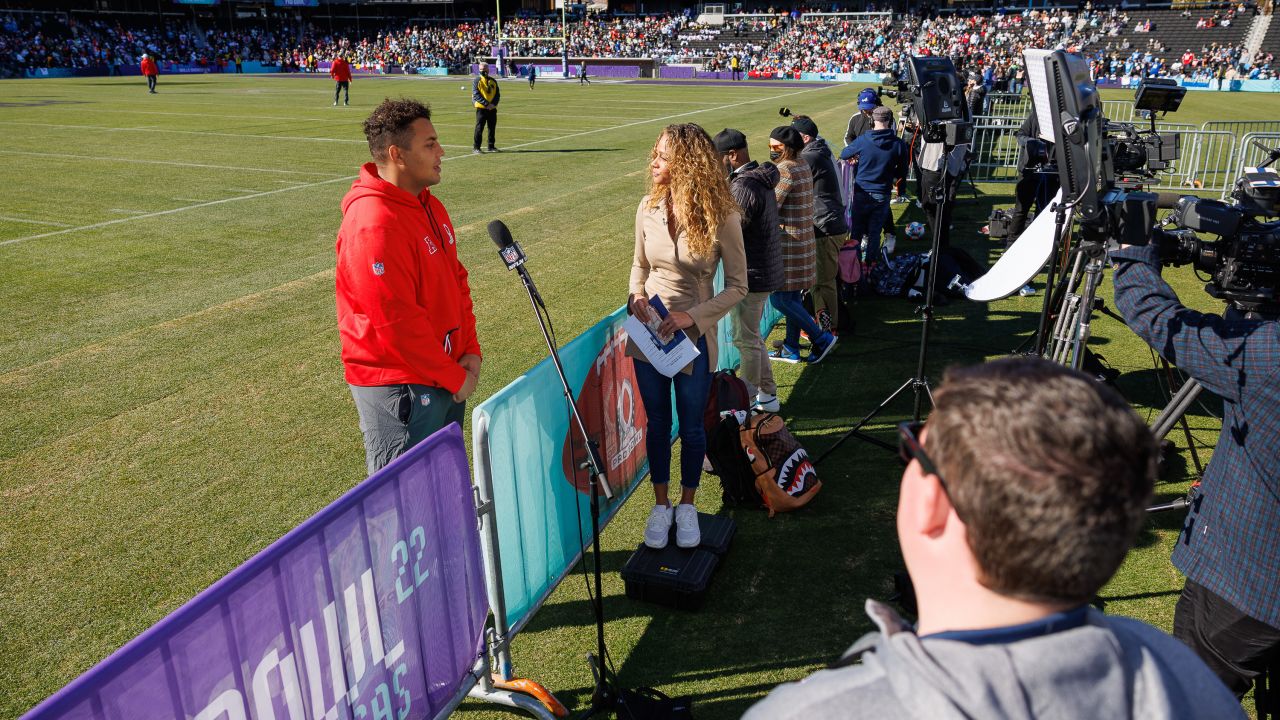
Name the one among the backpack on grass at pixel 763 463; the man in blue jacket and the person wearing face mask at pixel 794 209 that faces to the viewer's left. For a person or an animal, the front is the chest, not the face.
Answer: the person wearing face mask

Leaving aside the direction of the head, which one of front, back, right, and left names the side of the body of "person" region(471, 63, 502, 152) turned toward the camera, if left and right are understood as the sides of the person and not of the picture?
front

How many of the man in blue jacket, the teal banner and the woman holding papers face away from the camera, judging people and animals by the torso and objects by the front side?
1

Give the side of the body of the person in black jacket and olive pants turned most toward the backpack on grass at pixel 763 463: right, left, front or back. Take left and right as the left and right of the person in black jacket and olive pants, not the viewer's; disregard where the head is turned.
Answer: left

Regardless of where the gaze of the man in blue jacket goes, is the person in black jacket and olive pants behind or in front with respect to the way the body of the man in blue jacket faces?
behind

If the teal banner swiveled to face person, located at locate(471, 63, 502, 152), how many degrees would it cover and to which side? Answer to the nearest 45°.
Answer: approximately 135° to its left

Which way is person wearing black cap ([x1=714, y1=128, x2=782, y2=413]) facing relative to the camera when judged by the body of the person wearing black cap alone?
to the viewer's left

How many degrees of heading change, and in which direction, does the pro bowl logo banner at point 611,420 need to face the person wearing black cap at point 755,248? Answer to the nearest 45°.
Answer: approximately 90° to its left

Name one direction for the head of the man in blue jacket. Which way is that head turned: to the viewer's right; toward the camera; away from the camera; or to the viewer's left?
away from the camera

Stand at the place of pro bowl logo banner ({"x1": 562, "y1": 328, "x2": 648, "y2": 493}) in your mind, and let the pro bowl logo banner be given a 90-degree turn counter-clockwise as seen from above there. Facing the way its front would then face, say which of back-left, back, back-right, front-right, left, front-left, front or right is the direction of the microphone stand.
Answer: back-right

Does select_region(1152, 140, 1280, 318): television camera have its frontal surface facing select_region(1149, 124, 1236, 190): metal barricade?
no

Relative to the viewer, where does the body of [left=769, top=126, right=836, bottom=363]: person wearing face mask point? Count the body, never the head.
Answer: to the viewer's left

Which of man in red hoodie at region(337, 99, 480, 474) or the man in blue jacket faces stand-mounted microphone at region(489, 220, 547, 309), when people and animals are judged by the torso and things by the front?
the man in red hoodie

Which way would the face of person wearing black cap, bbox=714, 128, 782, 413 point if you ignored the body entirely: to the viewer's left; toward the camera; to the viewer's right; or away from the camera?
to the viewer's left

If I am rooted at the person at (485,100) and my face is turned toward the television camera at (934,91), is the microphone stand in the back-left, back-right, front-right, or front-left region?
front-right

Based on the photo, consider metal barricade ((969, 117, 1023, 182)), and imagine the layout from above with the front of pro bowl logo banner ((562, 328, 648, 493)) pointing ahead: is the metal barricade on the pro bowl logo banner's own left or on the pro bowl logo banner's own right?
on the pro bowl logo banner's own left

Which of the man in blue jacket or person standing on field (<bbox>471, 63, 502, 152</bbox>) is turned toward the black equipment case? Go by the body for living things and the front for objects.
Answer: the person standing on field
